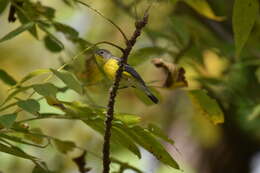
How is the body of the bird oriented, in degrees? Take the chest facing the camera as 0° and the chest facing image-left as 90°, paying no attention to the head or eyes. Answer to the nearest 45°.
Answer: approximately 90°
